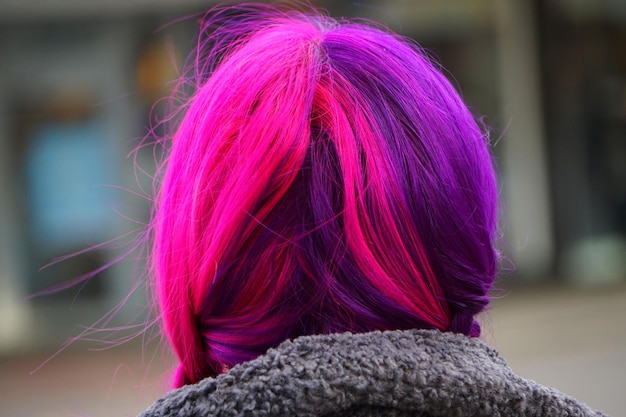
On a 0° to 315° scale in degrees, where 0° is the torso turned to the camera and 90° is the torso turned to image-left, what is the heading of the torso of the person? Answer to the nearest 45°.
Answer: approximately 180°

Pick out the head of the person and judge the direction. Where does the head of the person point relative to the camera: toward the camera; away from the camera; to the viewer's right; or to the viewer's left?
away from the camera
